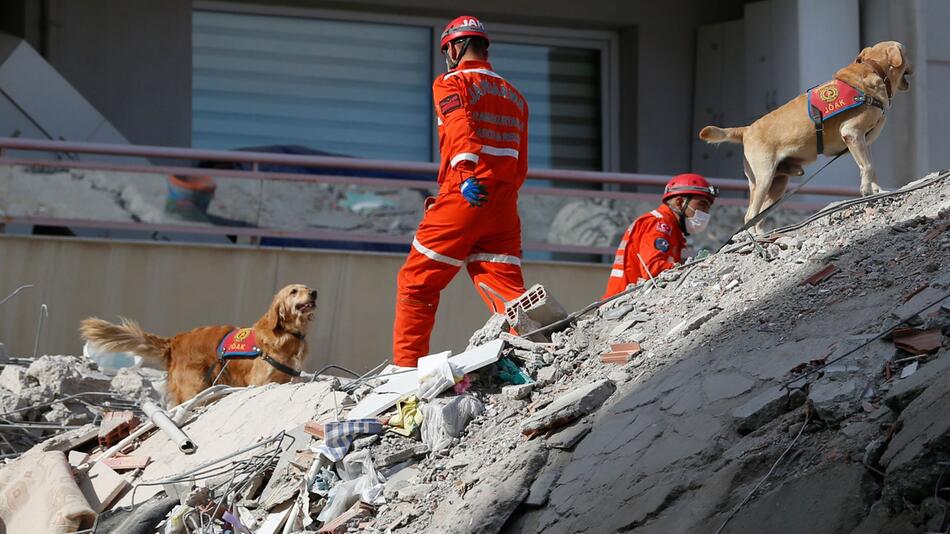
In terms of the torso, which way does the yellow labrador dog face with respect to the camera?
to the viewer's right

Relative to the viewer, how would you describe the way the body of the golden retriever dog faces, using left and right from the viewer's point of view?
facing to the right of the viewer

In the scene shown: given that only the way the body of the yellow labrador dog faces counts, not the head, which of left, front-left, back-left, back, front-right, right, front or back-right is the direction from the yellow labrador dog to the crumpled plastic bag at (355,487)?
back-right

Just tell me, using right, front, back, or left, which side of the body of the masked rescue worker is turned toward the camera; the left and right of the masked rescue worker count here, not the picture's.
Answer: right

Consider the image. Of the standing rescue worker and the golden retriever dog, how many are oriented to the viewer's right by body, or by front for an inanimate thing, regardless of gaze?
1

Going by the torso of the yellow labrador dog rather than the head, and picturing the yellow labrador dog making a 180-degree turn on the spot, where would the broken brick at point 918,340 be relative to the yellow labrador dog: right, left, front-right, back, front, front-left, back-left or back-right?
left

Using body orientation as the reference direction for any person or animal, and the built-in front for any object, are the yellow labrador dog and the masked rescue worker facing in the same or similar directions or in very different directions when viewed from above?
same or similar directions

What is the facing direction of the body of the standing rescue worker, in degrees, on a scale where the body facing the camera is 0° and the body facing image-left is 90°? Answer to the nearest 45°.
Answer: approximately 135°

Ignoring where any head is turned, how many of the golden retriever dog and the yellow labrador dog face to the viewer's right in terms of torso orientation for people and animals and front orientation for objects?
2
